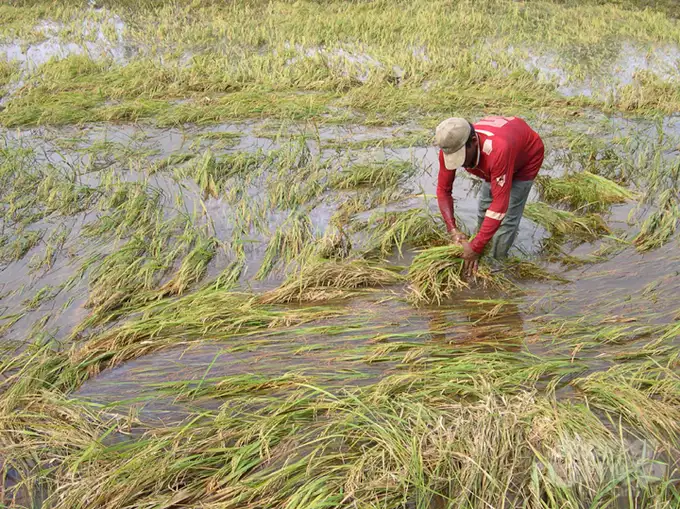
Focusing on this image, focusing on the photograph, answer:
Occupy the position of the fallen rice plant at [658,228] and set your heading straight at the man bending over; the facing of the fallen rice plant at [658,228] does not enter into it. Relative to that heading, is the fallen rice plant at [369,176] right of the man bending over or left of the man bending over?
right

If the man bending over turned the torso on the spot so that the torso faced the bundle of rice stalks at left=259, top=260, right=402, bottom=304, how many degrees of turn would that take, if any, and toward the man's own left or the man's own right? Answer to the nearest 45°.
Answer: approximately 45° to the man's own right

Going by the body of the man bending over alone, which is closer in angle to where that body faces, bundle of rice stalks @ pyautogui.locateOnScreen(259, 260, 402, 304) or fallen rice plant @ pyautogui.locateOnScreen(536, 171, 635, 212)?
the bundle of rice stalks

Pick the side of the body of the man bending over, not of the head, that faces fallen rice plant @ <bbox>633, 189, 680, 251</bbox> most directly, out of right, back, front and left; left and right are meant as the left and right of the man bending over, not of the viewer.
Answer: back

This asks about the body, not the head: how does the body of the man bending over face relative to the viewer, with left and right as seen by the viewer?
facing the viewer and to the left of the viewer

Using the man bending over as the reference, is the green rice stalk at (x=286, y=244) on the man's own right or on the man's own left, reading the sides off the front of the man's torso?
on the man's own right

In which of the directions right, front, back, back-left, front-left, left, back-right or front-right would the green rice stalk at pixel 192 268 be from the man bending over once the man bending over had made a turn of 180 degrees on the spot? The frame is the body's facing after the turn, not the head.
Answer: back-left

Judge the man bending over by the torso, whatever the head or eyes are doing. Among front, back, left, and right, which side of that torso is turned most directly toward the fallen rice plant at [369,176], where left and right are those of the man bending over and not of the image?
right

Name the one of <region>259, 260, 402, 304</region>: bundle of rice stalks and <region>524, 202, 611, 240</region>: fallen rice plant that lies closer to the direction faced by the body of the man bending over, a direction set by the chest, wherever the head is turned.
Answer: the bundle of rice stalks

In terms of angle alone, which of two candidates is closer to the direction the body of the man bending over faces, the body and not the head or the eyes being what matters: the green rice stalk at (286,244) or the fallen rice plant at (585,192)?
the green rice stalk

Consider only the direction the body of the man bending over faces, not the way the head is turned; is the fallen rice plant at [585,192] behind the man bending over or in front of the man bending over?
behind

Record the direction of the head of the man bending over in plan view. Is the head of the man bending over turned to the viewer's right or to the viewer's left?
to the viewer's left
